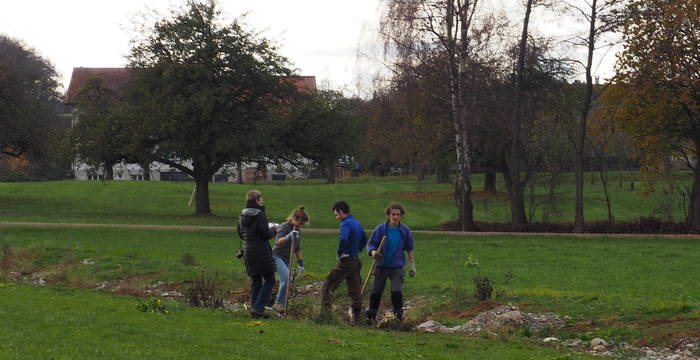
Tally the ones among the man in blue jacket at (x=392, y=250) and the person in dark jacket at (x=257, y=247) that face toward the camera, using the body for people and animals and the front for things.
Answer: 1

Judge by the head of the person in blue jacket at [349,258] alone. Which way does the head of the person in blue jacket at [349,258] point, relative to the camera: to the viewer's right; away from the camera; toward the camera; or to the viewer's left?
to the viewer's left

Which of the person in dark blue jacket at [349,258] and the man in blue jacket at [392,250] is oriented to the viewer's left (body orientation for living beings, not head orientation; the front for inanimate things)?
the person in dark blue jacket

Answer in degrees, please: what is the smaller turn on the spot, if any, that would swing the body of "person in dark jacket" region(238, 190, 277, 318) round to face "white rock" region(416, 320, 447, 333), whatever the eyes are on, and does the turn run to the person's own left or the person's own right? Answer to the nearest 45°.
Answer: approximately 45° to the person's own right
